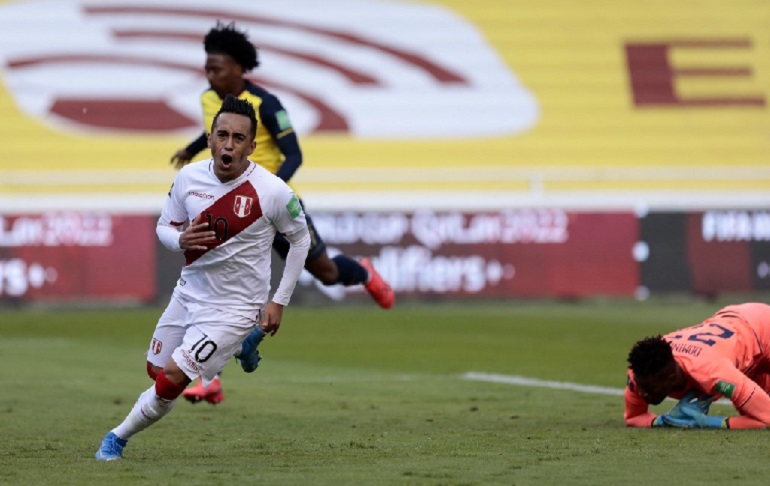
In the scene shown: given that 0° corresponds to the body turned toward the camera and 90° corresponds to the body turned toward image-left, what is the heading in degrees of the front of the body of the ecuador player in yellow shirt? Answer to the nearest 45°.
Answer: approximately 45°

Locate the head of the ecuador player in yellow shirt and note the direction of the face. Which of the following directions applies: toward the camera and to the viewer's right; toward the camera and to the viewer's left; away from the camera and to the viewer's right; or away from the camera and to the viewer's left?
toward the camera and to the viewer's left

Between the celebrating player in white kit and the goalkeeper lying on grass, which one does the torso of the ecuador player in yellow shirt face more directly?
the celebrating player in white kit

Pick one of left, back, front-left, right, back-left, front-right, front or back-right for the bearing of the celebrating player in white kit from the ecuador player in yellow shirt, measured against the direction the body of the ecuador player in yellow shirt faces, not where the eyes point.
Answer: front-left

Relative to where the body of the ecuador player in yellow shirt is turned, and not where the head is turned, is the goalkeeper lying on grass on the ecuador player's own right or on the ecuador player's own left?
on the ecuador player's own left
